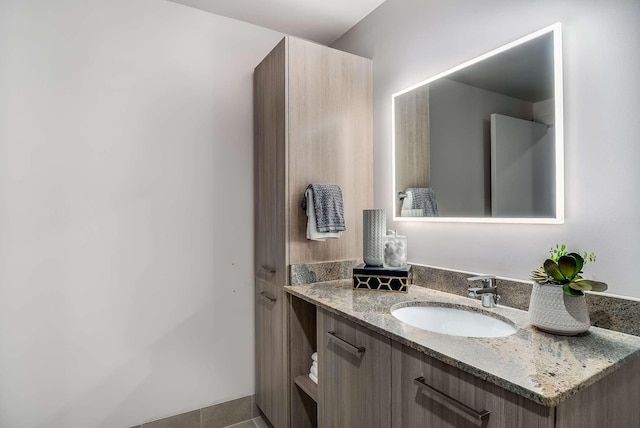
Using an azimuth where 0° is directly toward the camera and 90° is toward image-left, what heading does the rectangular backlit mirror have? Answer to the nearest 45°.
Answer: approximately 45°

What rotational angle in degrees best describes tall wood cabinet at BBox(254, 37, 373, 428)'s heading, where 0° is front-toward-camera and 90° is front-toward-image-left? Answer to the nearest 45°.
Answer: approximately 45°

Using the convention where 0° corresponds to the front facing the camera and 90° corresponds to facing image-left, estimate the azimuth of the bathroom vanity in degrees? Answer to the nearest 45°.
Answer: approximately 45°

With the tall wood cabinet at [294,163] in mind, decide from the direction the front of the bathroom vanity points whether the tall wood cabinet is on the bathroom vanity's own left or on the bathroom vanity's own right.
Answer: on the bathroom vanity's own right

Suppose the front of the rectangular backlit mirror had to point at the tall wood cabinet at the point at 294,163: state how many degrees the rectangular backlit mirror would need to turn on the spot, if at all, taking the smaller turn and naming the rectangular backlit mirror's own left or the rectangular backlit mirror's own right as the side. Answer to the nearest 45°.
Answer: approximately 45° to the rectangular backlit mirror's own right
